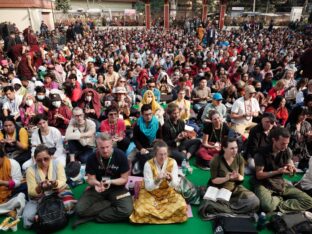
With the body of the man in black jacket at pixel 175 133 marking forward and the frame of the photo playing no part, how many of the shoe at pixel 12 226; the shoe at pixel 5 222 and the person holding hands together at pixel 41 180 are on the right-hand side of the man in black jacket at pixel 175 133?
3

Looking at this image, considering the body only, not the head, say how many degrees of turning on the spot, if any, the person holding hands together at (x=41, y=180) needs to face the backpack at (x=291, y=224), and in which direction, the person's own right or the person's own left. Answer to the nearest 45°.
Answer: approximately 45° to the person's own left

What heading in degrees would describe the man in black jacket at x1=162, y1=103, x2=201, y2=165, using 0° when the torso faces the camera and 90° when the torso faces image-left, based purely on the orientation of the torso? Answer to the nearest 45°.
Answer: approximately 315°

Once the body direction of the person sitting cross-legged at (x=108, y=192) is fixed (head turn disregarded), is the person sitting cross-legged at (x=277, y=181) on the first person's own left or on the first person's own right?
on the first person's own left

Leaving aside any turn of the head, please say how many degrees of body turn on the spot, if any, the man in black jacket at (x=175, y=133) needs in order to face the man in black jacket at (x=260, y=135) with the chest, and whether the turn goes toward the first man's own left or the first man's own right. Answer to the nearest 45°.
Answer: approximately 45° to the first man's own left

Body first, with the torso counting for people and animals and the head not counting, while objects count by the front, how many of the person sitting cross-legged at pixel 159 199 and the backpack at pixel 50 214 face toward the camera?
2

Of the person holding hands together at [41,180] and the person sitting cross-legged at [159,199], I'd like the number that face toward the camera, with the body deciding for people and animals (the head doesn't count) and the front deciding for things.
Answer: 2

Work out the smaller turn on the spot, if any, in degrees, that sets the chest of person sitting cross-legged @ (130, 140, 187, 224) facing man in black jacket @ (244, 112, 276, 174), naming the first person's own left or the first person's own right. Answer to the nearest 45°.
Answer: approximately 135° to the first person's own left

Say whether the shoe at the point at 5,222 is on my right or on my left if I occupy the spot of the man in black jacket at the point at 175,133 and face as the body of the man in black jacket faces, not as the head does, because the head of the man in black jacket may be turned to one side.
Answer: on my right
